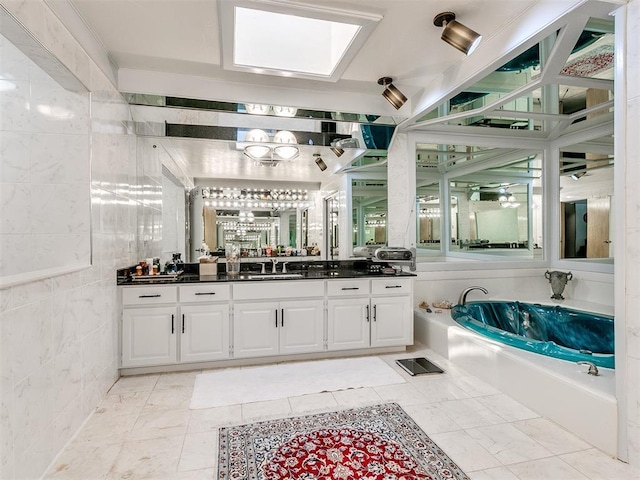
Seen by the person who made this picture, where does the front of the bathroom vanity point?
facing the viewer

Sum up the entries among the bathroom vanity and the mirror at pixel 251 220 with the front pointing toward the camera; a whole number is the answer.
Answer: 2

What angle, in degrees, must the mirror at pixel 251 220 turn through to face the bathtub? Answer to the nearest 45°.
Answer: approximately 45° to its left

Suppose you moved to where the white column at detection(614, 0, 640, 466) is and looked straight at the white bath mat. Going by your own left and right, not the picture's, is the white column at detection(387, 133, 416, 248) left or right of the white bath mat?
right

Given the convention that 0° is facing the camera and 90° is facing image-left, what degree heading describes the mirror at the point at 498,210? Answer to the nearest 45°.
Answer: approximately 45°

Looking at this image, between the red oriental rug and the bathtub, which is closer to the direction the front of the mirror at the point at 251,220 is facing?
the red oriental rug

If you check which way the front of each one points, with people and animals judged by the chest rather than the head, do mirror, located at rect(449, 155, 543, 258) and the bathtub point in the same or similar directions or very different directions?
same or similar directions

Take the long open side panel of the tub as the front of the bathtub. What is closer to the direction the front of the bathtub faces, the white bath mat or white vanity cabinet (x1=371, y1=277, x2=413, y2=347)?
the white bath mat

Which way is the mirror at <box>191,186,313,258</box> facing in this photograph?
toward the camera

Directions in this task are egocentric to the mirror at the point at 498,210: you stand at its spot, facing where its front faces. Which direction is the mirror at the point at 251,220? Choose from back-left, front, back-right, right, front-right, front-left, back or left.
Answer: front

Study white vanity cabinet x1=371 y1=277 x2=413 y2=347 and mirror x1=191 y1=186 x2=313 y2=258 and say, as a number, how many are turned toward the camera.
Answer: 2

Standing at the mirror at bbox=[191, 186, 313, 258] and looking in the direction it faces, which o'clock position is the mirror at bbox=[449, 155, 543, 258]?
the mirror at bbox=[449, 155, 543, 258] is roughly at 9 o'clock from the mirror at bbox=[191, 186, 313, 258].

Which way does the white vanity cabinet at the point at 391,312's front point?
toward the camera

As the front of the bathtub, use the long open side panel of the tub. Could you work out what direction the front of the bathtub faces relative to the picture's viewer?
facing the viewer and to the left of the viewer

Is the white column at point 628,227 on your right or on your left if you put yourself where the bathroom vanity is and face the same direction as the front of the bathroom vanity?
on your left

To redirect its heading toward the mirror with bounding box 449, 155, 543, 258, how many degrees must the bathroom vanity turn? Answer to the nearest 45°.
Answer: approximately 90° to its left

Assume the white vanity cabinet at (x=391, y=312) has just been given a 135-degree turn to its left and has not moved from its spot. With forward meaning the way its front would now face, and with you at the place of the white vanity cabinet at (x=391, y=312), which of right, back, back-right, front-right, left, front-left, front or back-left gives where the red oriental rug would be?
back-right

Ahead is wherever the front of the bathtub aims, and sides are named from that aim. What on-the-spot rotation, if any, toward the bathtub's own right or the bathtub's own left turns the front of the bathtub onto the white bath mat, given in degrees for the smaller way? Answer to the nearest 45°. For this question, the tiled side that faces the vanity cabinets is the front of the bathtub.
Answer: approximately 45° to the bathtub's own right

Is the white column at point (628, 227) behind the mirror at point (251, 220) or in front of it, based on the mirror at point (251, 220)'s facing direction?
in front

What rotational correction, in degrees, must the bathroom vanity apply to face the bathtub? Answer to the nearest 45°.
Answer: approximately 45° to its left
